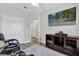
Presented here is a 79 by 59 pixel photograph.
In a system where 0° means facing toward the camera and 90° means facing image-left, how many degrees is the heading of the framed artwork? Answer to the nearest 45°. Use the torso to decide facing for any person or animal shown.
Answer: approximately 45°

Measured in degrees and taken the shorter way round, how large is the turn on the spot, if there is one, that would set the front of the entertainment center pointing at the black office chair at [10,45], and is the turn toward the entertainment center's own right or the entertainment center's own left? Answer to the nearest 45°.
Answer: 0° — it already faces it

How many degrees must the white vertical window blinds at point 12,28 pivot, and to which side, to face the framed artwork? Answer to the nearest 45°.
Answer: approximately 45° to its left

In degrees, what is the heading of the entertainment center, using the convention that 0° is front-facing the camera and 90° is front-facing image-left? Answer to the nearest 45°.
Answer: approximately 45°

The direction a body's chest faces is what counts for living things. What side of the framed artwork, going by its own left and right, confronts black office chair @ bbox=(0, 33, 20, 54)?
front

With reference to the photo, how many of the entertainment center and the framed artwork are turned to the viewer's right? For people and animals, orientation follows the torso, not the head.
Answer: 0

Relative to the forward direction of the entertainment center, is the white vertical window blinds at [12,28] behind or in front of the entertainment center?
in front

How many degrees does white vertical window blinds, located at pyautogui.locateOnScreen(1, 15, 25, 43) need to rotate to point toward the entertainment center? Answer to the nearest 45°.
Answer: approximately 45° to its left

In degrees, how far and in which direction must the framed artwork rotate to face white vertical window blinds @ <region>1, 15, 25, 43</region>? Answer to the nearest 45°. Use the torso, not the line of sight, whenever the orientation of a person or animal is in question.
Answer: approximately 45° to its right

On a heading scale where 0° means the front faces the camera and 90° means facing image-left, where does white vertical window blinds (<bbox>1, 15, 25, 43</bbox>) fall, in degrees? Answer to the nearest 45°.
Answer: approximately 315°
